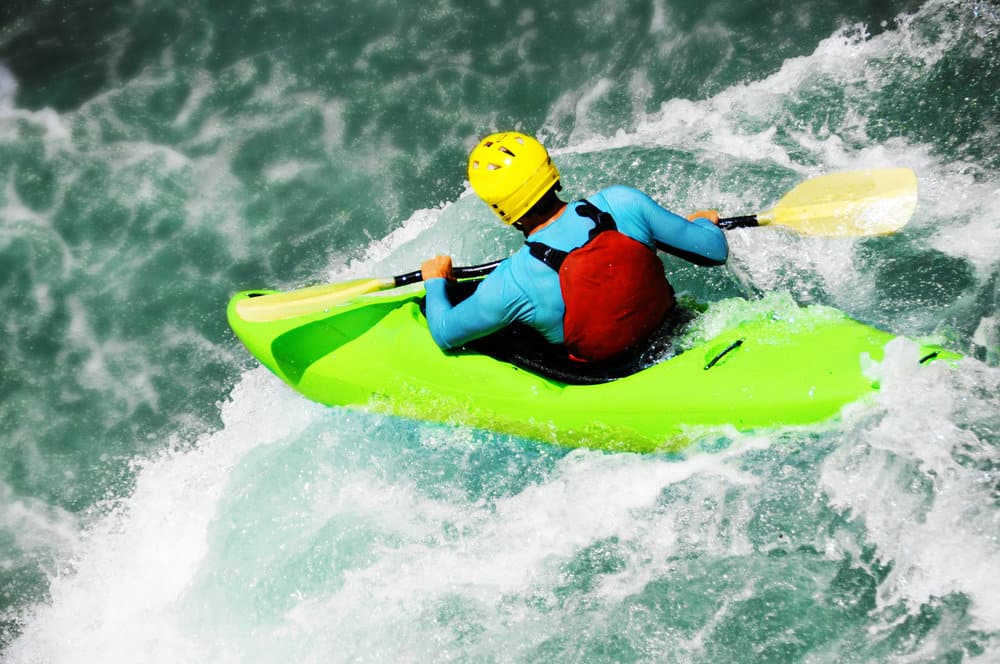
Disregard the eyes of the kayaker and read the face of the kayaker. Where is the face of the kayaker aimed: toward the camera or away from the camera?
away from the camera

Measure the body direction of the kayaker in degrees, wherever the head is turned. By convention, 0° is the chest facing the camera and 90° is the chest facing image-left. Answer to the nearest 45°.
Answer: approximately 135°
